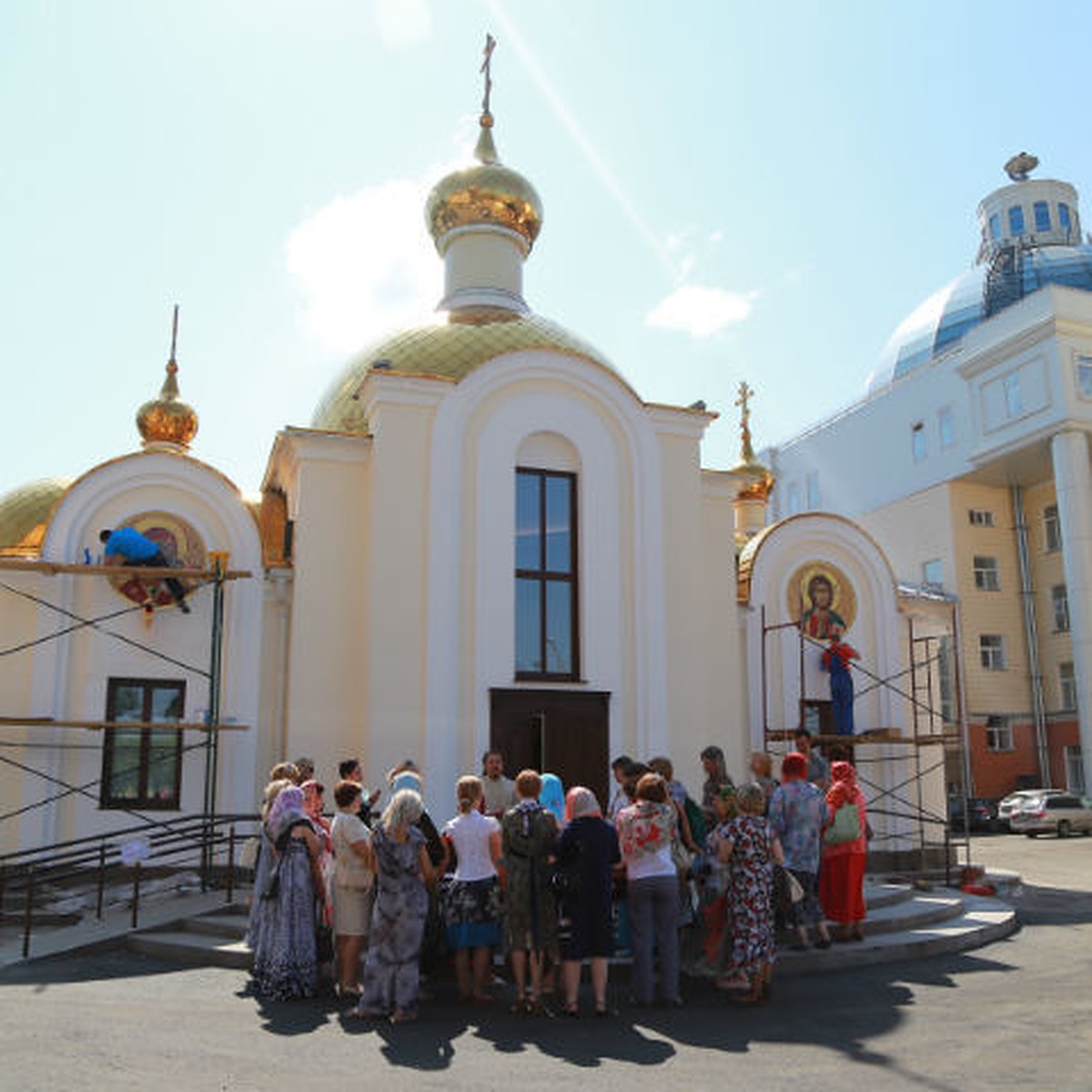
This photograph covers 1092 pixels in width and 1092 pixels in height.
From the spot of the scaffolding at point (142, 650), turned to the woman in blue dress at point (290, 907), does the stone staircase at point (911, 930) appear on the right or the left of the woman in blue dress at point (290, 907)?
left

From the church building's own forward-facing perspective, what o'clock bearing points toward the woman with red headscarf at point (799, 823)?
The woman with red headscarf is roughly at 11 o'clock from the church building.

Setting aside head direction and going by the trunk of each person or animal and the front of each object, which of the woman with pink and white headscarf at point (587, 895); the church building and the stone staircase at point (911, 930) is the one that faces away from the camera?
the woman with pink and white headscarf

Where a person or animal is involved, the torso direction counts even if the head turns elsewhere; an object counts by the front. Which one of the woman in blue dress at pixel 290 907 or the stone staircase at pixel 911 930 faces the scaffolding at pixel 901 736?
the woman in blue dress

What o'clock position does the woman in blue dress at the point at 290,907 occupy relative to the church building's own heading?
The woman in blue dress is roughly at 12 o'clock from the church building.

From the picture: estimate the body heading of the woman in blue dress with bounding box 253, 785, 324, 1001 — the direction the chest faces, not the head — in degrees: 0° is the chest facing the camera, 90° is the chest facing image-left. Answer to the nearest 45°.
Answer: approximately 225°

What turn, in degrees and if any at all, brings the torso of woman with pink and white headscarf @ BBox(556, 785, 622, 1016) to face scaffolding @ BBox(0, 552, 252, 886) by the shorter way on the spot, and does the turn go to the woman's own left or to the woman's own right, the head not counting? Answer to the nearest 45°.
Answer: approximately 45° to the woman's own left

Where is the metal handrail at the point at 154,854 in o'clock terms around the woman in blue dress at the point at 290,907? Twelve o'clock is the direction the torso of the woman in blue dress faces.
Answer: The metal handrail is roughly at 10 o'clock from the woman in blue dress.

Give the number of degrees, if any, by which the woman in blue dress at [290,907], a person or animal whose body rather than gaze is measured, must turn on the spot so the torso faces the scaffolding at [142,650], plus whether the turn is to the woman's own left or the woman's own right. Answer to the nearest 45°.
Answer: approximately 45° to the woman's own left

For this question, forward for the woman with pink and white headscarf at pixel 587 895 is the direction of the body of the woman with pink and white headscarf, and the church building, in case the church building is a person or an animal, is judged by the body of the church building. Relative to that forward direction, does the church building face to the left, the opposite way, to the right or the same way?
the opposite way

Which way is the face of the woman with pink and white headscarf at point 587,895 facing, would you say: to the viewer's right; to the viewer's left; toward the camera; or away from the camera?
away from the camera

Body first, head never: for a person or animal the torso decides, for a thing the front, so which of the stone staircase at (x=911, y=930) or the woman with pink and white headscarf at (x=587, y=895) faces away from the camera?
the woman with pink and white headscarf

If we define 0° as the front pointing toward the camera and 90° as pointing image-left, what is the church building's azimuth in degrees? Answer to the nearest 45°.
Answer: approximately 0°

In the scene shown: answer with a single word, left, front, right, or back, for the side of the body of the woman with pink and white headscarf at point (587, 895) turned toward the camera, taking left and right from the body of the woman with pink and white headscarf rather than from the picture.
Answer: back

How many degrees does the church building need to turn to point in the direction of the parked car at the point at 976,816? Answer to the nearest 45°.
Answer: approximately 135° to its left
